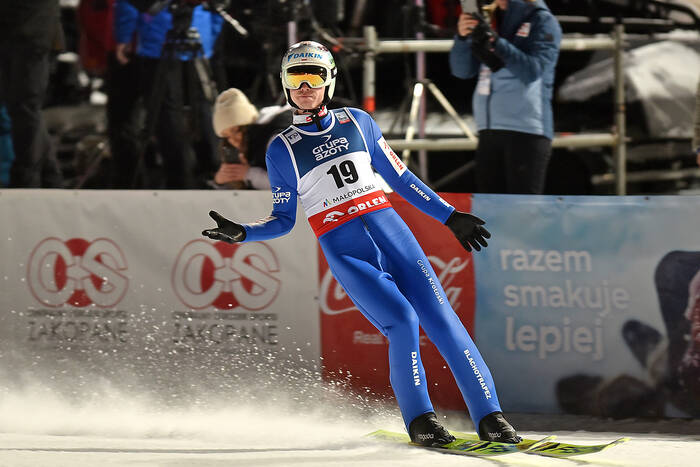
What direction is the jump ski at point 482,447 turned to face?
to the viewer's right

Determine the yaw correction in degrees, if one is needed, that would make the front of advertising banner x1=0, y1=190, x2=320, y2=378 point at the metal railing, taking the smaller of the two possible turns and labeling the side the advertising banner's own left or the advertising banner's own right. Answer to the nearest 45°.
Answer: approximately 90° to the advertising banner's own left

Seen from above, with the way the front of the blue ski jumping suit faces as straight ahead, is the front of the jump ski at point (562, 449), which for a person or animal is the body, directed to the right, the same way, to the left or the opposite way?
to the left

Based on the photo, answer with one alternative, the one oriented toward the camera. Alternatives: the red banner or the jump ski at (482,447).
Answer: the red banner

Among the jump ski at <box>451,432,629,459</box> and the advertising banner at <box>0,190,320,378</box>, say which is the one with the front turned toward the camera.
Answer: the advertising banner

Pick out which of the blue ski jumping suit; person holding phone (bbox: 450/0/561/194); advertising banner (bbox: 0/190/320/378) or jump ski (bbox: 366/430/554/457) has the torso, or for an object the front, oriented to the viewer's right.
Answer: the jump ski

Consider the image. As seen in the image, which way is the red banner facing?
toward the camera

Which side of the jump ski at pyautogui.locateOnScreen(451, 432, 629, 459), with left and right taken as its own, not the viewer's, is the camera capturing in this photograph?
right

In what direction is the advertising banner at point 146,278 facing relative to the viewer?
toward the camera

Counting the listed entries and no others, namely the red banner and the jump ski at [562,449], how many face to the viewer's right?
1

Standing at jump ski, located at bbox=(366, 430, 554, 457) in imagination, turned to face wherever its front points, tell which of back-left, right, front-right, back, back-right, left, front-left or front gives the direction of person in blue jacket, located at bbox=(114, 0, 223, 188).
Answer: back-left

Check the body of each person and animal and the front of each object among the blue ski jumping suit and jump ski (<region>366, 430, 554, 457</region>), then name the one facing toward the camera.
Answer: the blue ski jumping suit
